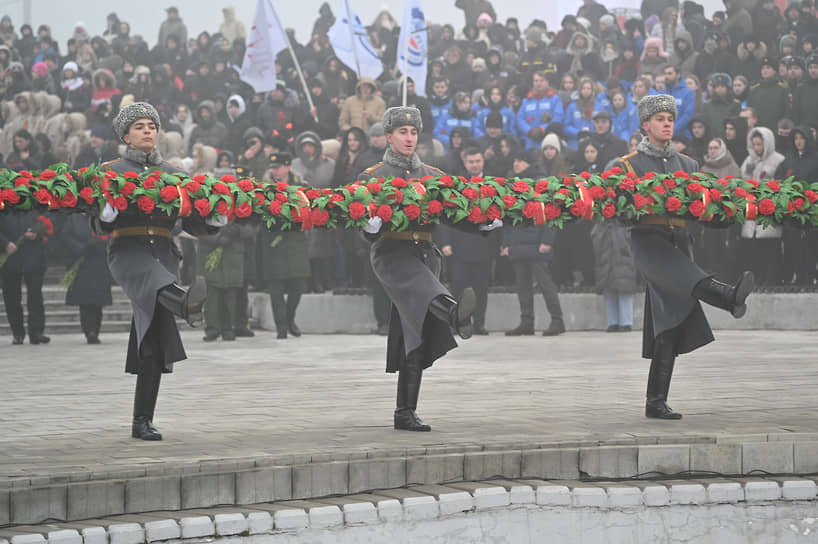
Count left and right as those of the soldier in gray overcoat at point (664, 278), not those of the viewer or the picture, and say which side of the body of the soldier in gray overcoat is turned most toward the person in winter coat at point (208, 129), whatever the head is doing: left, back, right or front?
back

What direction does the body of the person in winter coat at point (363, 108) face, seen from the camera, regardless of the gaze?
toward the camera

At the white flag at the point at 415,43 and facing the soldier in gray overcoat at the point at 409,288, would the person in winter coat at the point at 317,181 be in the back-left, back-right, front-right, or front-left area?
front-right

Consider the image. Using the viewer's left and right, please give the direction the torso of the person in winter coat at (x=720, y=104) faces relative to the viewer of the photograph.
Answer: facing the viewer

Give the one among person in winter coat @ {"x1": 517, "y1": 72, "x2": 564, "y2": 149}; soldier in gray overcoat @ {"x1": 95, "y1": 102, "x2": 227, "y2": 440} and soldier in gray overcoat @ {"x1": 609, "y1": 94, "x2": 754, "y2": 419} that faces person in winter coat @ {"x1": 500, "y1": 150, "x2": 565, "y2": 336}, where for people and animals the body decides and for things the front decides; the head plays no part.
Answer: person in winter coat @ {"x1": 517, "y1": 72, "x2": 564, "y2": 149}

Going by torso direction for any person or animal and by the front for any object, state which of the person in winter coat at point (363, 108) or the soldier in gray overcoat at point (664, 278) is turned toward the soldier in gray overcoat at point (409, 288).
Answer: the person in winter coat

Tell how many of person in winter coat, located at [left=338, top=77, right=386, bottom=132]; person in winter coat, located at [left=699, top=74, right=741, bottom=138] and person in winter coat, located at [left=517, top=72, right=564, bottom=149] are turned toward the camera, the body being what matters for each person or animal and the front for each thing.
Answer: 3

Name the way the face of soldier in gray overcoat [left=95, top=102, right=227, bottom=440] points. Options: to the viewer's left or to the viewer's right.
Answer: to the viewer's right

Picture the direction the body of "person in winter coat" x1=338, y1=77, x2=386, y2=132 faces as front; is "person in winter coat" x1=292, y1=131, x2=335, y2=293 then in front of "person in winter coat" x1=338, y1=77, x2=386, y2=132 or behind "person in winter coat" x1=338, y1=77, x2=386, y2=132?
in front

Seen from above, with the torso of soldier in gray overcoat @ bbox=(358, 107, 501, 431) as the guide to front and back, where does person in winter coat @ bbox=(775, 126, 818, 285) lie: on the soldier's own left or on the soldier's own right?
on the soldier's own left

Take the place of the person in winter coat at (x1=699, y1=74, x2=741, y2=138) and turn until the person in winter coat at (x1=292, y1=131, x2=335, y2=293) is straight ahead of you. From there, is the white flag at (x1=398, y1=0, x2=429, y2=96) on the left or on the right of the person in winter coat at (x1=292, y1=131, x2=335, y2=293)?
right

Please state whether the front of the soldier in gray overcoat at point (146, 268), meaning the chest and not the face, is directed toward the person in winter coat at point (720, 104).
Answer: no

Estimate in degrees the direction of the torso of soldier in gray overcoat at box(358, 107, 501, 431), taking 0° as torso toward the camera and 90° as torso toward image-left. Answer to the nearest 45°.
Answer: approximately 315°

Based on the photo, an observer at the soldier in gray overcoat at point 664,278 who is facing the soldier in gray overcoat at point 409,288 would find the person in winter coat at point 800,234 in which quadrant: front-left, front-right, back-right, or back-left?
back-right

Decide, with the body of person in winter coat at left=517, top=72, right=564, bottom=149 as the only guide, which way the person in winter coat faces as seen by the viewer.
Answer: toward the camera

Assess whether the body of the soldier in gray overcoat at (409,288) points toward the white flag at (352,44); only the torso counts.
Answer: no

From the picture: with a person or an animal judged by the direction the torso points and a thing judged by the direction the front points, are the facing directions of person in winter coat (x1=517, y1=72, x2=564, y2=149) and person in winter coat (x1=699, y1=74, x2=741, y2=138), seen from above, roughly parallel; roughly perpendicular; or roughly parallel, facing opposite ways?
roughly parallel

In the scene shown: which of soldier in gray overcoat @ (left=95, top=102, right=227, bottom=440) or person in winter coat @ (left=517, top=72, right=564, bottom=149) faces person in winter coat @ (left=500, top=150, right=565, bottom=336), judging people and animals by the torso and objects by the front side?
person in winter coat @ (left=517, top=72, right=564, bottom=149)
